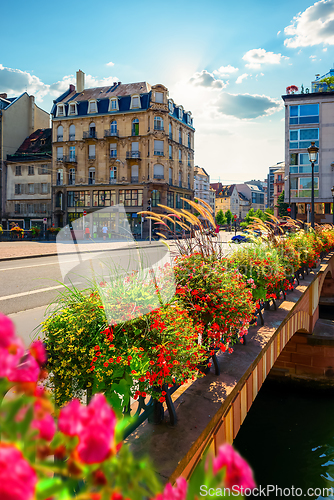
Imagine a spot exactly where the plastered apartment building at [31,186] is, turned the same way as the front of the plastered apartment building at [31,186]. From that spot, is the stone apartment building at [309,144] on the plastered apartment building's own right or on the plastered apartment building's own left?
on the plastered apartment building's own left

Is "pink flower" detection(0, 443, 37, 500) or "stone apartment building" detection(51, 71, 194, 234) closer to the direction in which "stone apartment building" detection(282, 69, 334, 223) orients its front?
the pink flower

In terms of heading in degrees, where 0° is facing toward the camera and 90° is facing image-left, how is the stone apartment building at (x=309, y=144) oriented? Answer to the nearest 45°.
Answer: approximately 0°

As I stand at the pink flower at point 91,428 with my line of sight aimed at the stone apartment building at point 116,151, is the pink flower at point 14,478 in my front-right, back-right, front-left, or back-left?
back-left

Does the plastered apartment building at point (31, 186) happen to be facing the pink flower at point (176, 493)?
yes

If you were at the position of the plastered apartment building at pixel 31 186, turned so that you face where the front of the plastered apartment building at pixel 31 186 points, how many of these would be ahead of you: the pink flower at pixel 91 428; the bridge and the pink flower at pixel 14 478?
3
